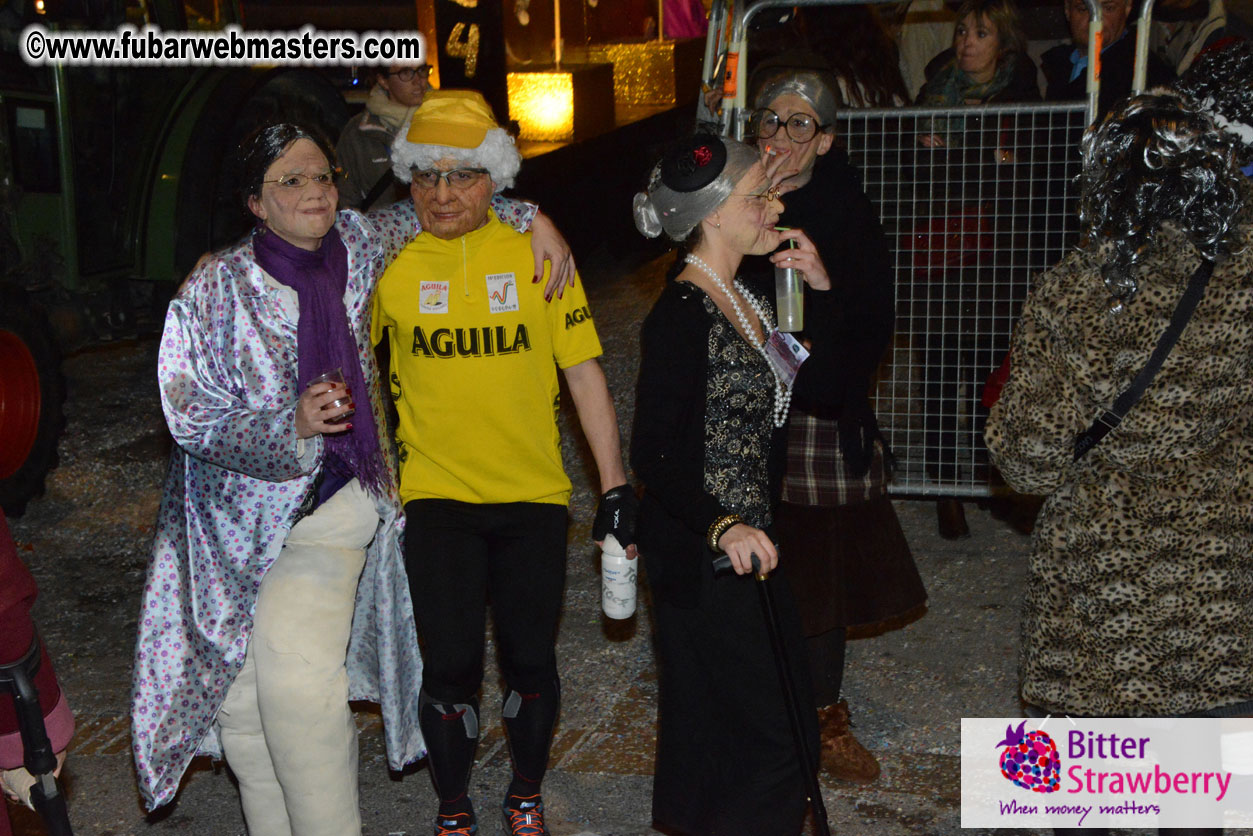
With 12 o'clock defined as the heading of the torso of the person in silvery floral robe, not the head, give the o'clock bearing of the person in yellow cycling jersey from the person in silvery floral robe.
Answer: The person in yellow cycling jersey is roughly at 10 o'clock from the person in silvery floral robe.

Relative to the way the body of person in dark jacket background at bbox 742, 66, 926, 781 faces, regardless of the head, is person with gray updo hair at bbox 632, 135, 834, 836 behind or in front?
in front

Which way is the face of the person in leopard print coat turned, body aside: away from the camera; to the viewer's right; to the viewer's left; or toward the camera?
away from the camera

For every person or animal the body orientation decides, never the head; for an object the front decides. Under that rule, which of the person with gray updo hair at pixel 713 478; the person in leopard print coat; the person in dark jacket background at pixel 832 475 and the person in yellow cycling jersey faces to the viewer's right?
the person with gray updo hair

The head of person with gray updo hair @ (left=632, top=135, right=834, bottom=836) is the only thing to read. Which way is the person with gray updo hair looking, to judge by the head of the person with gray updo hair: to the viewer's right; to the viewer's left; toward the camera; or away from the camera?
to the viewer's right

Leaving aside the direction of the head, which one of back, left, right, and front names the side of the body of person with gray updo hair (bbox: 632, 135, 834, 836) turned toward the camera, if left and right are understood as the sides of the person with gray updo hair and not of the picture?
right

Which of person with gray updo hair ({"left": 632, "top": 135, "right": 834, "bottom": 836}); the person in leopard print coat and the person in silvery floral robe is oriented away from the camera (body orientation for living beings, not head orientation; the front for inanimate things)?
the person in leopard print coat

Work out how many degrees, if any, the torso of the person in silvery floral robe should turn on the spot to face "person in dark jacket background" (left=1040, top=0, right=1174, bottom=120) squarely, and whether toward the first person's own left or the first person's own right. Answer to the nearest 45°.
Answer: approximately 90° to the first person's own left

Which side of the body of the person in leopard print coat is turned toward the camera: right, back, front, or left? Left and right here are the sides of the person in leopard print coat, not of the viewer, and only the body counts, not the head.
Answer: back

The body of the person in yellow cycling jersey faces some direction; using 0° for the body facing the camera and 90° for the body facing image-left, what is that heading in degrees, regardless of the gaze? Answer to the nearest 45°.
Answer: approximately 0°

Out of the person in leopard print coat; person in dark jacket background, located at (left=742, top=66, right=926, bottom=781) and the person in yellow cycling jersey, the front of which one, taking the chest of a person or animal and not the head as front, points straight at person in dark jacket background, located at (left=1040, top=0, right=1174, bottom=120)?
the person in leopard print coat

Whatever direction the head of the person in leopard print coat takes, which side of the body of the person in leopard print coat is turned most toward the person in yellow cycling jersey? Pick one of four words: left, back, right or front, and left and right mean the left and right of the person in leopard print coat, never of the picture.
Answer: left

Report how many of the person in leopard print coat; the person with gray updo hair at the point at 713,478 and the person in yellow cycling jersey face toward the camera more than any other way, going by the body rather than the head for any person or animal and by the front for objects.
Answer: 1

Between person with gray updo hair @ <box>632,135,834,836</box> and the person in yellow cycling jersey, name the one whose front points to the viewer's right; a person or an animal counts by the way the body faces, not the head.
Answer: the person with gray updo hair

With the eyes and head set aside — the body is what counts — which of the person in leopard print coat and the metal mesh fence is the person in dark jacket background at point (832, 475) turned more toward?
the person in leopard print coat

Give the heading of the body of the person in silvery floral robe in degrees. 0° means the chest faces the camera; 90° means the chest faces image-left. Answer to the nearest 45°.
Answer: approximately 315°

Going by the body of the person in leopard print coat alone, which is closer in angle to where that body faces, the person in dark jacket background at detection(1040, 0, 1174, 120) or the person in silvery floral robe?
the person in dark jacket background
